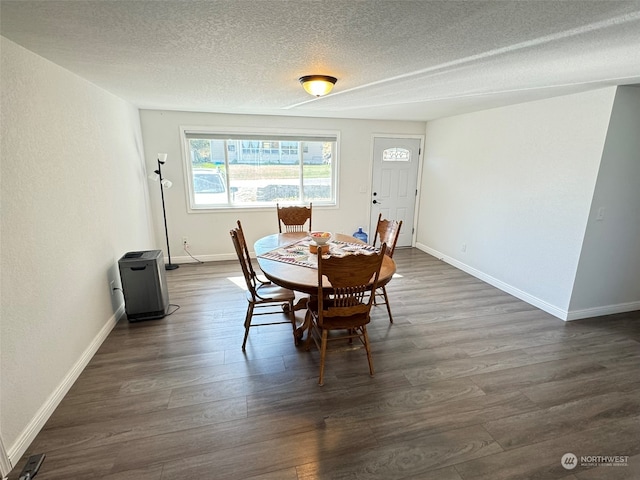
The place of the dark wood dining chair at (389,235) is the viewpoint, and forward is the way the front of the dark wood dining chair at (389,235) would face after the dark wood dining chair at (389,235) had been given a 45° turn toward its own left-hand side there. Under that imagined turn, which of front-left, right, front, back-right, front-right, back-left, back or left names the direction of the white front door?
back

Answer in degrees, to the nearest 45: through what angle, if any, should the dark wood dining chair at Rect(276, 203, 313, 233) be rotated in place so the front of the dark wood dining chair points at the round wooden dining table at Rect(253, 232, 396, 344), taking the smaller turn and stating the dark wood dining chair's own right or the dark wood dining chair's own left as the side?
0° — it already faces it

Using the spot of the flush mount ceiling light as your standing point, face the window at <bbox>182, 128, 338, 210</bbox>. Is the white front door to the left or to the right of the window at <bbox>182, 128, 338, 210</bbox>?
right

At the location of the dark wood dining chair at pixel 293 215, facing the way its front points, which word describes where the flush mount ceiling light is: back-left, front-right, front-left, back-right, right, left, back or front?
front

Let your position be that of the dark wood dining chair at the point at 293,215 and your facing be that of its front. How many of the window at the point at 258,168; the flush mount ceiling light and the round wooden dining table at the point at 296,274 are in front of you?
2

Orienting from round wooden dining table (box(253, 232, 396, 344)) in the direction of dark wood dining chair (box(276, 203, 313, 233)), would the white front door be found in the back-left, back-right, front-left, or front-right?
front-right

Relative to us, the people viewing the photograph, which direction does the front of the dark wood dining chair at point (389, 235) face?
facing the viewer and to the left of the viewer

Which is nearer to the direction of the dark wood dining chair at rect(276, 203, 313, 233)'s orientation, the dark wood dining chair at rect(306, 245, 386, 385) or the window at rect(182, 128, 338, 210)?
the dark wood dining chair

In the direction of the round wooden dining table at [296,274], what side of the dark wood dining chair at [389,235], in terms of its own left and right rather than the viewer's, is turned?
front

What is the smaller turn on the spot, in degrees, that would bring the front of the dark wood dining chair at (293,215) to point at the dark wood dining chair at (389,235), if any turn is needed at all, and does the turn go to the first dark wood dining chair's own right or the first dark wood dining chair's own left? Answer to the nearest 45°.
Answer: approximately 45° to the first dark wood dining chair's own left

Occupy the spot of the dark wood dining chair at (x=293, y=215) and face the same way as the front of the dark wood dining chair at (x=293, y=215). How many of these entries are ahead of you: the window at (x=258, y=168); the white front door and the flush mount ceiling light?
1

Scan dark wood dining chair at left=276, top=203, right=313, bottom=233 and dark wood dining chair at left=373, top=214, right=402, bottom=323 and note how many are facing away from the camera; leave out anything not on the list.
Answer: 0

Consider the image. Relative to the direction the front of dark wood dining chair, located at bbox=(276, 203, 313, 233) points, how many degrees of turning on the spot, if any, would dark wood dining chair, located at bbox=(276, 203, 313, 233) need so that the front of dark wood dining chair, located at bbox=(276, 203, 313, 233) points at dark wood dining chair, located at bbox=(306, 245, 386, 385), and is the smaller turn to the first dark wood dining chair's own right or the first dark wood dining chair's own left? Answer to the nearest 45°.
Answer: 0° — it already faces it

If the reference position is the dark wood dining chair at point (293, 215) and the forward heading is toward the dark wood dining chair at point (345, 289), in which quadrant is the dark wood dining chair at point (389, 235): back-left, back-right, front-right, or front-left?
front-left

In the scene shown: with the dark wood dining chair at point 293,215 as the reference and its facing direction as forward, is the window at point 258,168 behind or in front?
behind

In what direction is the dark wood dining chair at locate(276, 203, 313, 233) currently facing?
toward the camera

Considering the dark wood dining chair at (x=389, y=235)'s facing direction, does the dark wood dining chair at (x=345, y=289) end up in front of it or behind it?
in front
